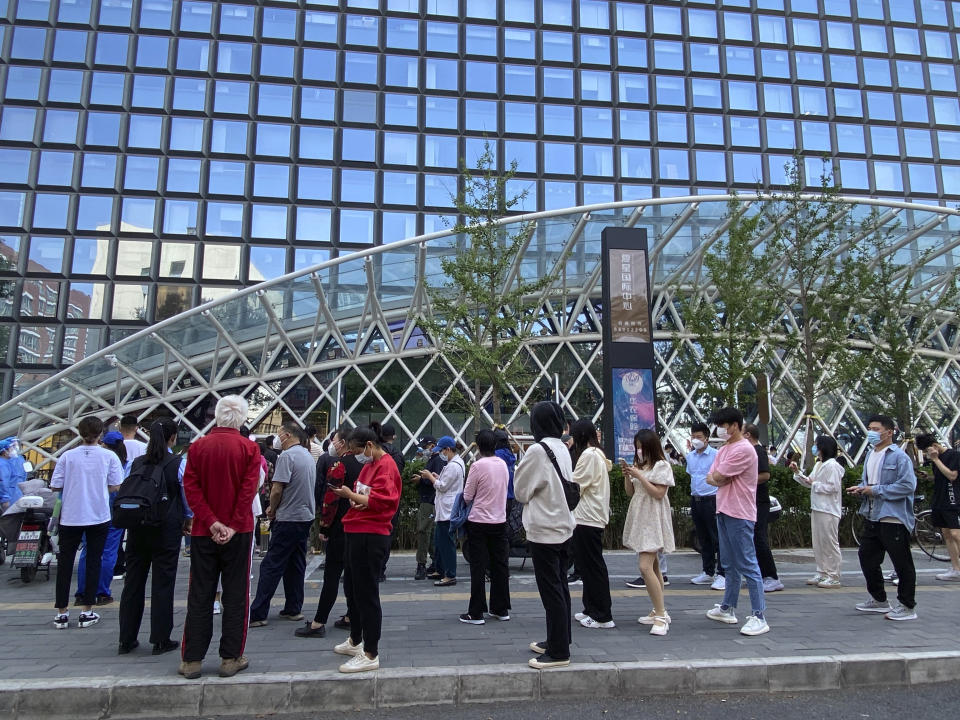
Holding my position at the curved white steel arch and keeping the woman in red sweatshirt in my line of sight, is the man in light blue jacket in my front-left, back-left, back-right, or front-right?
front-left

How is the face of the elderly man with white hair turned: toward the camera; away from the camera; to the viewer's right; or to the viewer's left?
away from the camera

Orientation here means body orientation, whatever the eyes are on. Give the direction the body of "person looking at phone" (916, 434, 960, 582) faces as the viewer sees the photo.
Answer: to the viewer's left

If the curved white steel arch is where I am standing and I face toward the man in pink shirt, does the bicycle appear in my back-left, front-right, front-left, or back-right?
front-left

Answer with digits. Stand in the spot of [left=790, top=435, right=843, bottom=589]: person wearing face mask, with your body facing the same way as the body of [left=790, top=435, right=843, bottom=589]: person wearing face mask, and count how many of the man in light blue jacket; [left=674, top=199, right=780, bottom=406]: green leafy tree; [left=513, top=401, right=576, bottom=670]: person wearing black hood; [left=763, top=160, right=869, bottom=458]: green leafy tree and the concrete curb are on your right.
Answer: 2

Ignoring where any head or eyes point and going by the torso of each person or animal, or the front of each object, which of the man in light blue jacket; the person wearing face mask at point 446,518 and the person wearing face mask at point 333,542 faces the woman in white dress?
the man in light blue jacket

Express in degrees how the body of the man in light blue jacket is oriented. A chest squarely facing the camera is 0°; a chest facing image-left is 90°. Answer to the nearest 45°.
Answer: approximately 45°

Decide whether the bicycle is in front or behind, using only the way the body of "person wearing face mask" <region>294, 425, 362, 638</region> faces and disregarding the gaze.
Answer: behind

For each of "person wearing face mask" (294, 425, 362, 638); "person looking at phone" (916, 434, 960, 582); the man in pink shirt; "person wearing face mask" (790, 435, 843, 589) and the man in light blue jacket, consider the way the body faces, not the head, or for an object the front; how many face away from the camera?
0

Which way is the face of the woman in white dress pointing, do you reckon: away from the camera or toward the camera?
toward the camera

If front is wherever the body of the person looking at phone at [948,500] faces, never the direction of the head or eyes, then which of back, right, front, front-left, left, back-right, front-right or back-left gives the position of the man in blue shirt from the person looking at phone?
front-left

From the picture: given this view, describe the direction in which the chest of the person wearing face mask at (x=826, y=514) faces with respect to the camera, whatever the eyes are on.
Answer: to the viewer's left

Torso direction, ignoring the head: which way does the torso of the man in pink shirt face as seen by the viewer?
to the viewer's left

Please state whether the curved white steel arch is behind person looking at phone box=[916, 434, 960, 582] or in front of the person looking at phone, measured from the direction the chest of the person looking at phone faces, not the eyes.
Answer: in front

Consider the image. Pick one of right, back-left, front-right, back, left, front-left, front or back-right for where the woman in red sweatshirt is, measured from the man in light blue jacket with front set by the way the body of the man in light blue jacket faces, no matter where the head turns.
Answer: front
